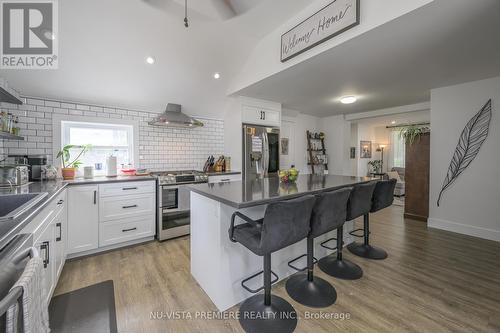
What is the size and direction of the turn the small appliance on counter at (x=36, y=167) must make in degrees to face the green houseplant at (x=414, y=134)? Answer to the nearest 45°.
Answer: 0° — it already faces it

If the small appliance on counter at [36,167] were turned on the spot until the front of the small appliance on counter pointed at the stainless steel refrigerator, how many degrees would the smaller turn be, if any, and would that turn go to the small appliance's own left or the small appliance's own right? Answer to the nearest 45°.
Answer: approximately 45° to the small appliance's own left

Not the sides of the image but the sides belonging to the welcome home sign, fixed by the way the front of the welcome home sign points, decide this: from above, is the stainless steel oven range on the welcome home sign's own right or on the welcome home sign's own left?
on the welcome home sign's own right

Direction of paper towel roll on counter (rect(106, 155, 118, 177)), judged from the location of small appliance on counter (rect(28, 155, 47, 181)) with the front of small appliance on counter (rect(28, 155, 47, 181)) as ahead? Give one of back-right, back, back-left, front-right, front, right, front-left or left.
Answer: front-left

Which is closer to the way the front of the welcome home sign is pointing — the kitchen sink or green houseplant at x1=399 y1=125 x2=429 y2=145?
the kitchen sink

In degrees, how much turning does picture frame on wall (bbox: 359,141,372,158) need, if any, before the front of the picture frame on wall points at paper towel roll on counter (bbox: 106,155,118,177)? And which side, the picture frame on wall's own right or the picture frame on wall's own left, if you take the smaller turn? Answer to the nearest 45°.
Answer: approximately 45° to the picture frame on wall's own right

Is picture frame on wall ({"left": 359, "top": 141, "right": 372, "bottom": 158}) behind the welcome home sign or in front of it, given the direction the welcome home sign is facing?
behind

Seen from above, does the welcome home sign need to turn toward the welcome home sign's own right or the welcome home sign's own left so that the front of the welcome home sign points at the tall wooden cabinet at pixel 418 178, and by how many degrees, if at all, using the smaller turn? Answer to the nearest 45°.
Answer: approximately 180°
